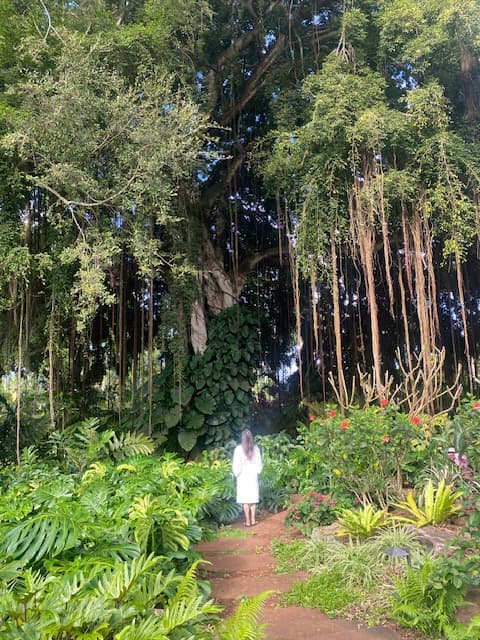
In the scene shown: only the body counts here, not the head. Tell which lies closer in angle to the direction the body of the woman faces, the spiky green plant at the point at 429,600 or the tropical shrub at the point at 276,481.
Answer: the tropical shrub

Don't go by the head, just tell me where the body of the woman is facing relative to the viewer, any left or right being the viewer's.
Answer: facing away from the viewer

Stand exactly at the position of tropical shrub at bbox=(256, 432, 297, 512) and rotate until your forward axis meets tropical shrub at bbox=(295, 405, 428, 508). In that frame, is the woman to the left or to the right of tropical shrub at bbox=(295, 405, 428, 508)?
right

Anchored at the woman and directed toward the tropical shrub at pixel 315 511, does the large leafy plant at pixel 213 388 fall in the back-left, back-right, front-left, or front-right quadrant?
back-left

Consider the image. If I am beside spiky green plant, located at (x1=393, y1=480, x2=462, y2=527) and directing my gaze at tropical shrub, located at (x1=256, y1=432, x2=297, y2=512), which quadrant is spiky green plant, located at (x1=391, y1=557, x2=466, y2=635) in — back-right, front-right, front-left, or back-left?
back-left

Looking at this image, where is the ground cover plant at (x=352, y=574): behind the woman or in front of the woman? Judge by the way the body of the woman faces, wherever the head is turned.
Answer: behind
